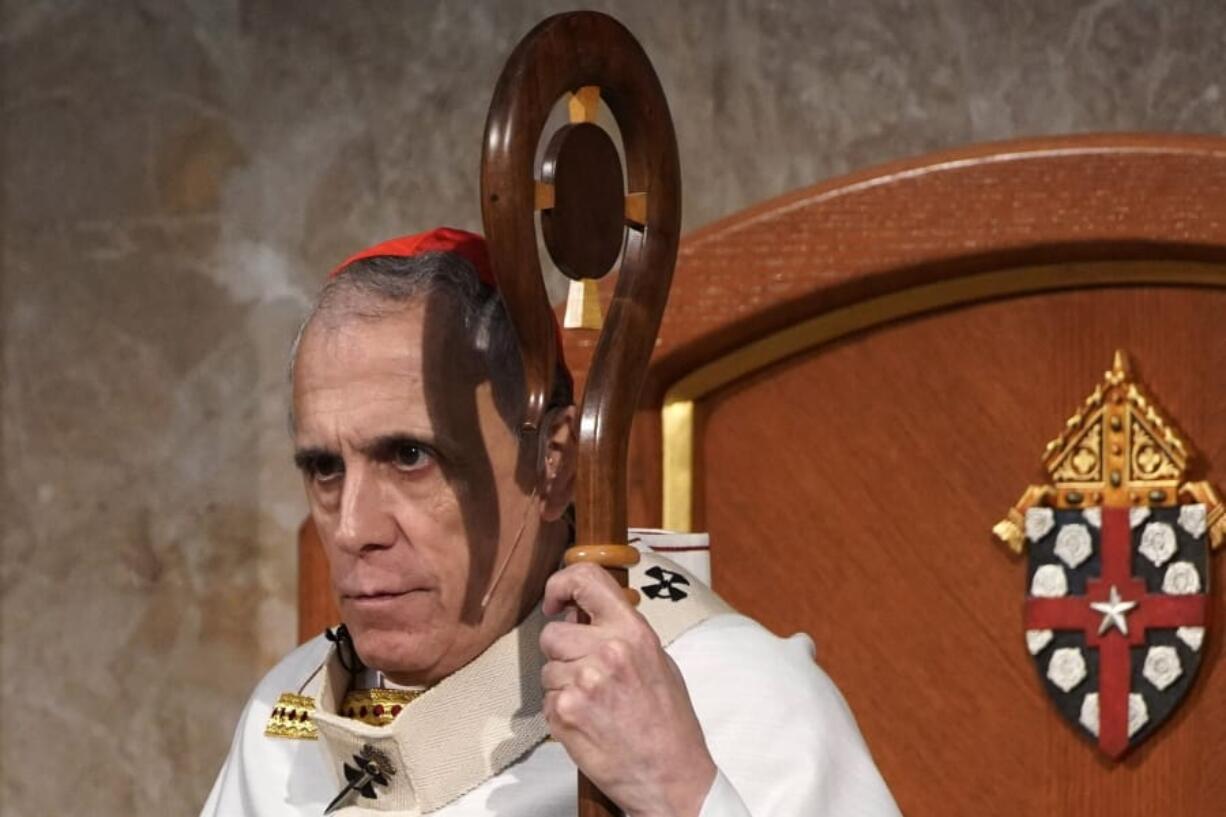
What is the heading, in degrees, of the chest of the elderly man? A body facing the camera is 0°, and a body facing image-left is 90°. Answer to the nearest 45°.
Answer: approximately 45°

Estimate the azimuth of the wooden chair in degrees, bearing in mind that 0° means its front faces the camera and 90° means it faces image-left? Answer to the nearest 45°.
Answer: approximately 0°

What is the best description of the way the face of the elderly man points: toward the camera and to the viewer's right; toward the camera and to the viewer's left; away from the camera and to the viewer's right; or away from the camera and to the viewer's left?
toward the camera and to the viewer's left
